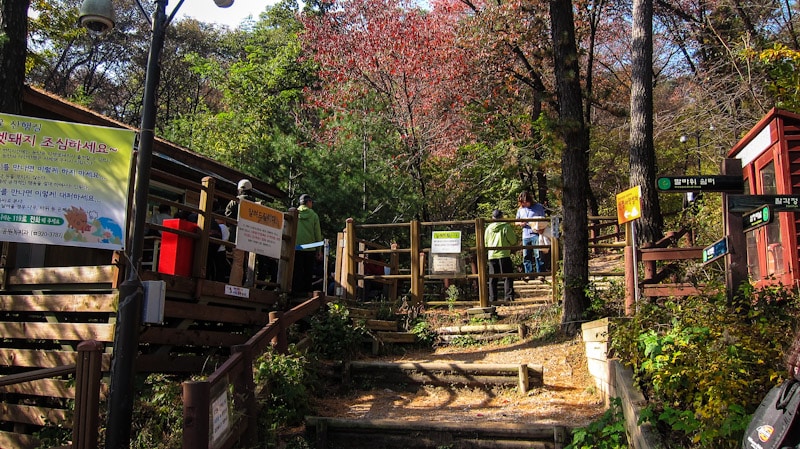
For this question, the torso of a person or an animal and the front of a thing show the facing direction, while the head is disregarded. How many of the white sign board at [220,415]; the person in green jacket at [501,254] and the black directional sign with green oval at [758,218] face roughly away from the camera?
1

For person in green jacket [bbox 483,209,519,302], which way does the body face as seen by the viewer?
away from the camera

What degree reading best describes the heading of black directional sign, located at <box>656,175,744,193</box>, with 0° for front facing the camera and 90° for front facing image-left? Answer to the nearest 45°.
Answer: approximately 0°

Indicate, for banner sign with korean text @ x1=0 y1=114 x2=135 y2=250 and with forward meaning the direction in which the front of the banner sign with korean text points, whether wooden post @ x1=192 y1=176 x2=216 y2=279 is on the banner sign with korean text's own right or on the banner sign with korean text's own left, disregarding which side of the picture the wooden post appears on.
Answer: on the banner sign with korean text's own left

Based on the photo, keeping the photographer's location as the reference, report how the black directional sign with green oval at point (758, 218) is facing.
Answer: facing the viewer and to the left of the viewer

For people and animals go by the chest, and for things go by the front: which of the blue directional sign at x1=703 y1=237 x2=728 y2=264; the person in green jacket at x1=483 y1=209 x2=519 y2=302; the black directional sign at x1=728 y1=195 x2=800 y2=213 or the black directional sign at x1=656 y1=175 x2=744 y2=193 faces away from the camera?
the person in green jacket

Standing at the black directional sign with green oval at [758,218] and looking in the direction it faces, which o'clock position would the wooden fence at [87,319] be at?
The wooden fence is roughly at 1 o'clock from the black directional sign with green oval.

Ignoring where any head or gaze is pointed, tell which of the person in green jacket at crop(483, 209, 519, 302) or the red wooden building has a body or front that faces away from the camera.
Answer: the person in green jacket

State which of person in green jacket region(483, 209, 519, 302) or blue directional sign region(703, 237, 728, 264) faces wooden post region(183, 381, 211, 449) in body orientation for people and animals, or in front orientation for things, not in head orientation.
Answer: the blue directional sign

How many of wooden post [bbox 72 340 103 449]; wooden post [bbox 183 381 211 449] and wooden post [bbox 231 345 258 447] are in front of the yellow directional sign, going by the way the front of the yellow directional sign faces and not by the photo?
3

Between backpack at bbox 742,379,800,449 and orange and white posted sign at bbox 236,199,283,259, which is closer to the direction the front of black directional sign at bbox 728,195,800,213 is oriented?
the backpack

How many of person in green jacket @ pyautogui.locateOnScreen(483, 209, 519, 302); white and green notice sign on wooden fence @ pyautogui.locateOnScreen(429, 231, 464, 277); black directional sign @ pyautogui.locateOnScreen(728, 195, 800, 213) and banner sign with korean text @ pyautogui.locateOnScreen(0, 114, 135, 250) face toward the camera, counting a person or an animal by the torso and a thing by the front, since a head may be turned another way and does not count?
3

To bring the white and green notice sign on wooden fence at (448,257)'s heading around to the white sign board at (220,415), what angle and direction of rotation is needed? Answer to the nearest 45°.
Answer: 0° — it already faces it

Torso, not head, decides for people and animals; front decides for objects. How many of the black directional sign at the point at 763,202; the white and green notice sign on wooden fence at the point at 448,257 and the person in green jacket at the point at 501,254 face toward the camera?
2
